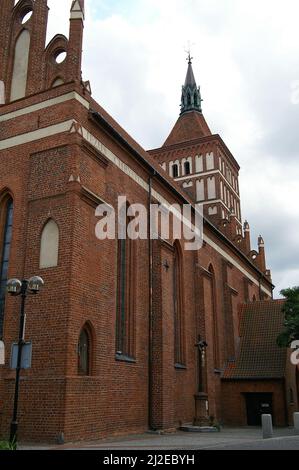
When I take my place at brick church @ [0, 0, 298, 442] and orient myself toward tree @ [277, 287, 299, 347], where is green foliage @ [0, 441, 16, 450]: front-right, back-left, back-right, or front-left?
back-right

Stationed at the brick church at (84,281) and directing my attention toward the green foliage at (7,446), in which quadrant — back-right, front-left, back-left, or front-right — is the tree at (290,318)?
back-left

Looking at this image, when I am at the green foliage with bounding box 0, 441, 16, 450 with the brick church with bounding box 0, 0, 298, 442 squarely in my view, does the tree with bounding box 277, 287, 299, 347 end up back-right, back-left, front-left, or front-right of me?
front-right

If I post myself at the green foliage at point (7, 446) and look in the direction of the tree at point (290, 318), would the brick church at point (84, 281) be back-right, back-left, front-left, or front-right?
front-left
